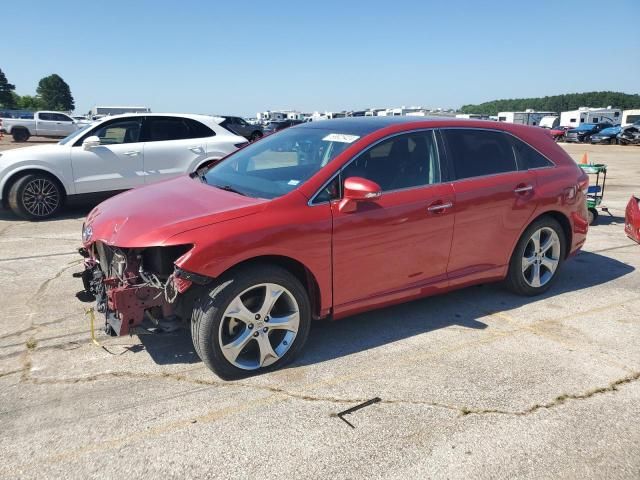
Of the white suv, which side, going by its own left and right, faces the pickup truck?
right

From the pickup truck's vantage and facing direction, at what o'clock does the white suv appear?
The white suv is roughly at 3 o'clock from the pickup truck.

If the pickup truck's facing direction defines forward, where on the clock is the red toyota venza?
The red toyota venza is roughly at 3 o'clock from the pickup truck.

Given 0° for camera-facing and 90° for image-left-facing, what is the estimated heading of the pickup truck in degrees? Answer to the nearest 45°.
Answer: approximately 270°

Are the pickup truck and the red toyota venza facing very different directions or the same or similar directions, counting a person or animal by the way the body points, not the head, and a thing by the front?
very different directions

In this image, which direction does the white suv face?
to the viewer's left

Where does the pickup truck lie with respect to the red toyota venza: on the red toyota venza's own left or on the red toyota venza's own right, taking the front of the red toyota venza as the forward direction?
on the red toyota venza's own right

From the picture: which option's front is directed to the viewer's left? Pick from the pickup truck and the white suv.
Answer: the white suv
